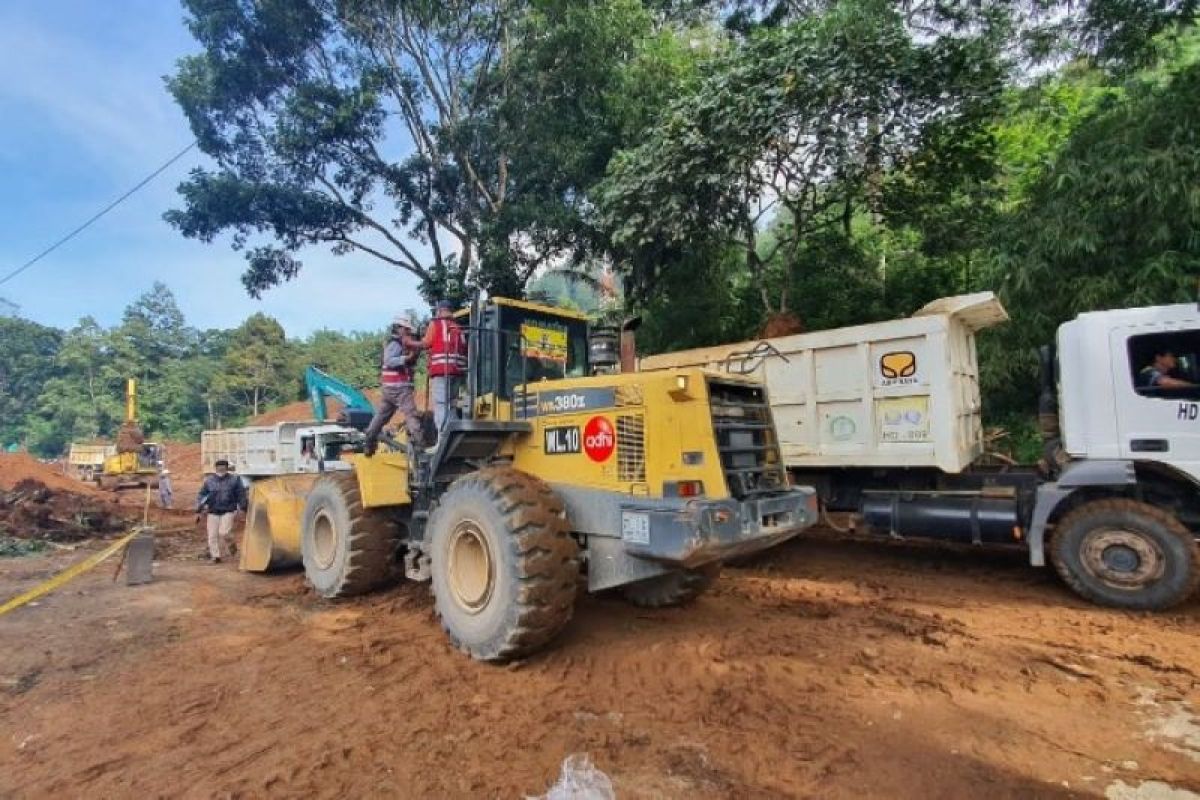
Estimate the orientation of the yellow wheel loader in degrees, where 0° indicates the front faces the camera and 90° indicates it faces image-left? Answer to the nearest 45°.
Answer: approximately 135°

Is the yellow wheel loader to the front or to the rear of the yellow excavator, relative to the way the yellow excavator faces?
to the front

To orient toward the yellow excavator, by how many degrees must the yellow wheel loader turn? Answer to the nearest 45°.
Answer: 0° — it already faces it

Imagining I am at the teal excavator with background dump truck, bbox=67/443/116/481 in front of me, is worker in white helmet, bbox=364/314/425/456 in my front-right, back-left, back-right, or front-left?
back-left

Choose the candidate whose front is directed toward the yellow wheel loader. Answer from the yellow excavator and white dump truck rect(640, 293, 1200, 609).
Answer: the yellow excavator

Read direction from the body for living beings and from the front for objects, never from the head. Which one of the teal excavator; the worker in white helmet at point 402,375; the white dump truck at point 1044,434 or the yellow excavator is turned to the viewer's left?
the teal excavator

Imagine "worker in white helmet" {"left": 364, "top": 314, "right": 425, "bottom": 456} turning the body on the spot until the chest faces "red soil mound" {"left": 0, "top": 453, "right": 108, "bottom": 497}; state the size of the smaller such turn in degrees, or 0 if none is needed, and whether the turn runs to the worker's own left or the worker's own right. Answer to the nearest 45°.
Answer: approximately 135° to the worker's own left

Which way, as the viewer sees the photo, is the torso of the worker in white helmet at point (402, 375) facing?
to the viewer's right

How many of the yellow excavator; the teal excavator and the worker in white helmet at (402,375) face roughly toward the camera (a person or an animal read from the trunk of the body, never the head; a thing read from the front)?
1

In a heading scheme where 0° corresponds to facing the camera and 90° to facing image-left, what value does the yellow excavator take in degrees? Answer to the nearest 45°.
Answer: approximately 0°

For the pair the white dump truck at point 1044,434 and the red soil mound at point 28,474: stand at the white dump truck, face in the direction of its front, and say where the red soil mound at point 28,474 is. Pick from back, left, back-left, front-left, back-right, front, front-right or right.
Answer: back

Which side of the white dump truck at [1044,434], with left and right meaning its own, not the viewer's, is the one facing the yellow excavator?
back
